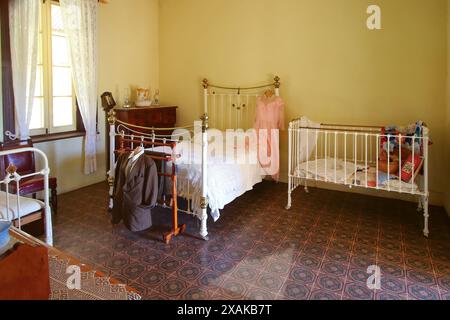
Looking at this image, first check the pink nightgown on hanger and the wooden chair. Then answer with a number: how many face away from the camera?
0

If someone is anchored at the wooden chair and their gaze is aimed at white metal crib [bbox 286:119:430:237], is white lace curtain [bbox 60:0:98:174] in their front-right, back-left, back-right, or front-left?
front-left

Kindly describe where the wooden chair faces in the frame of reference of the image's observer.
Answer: facing the viewer and to the right of the viewer

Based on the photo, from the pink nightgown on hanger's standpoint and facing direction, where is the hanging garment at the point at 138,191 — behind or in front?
in front

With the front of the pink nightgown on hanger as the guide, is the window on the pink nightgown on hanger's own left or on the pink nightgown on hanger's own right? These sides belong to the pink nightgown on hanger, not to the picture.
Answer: on the pink nightgown on hanger's own right

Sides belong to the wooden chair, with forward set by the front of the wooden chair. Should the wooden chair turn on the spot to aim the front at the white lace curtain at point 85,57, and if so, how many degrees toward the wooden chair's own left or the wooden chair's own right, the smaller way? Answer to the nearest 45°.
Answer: approximately 90° to the wooden chair's own left

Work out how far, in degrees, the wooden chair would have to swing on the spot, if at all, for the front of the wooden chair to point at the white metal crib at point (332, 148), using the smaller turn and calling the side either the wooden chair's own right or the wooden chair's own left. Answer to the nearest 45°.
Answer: approximately 45° to the wooden chair's own left

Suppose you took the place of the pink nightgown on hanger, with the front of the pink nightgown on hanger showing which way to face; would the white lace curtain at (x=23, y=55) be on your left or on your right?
on your right

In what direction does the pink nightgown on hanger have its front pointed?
toward the camera

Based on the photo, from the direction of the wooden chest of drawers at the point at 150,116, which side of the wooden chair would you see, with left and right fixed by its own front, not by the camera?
left
